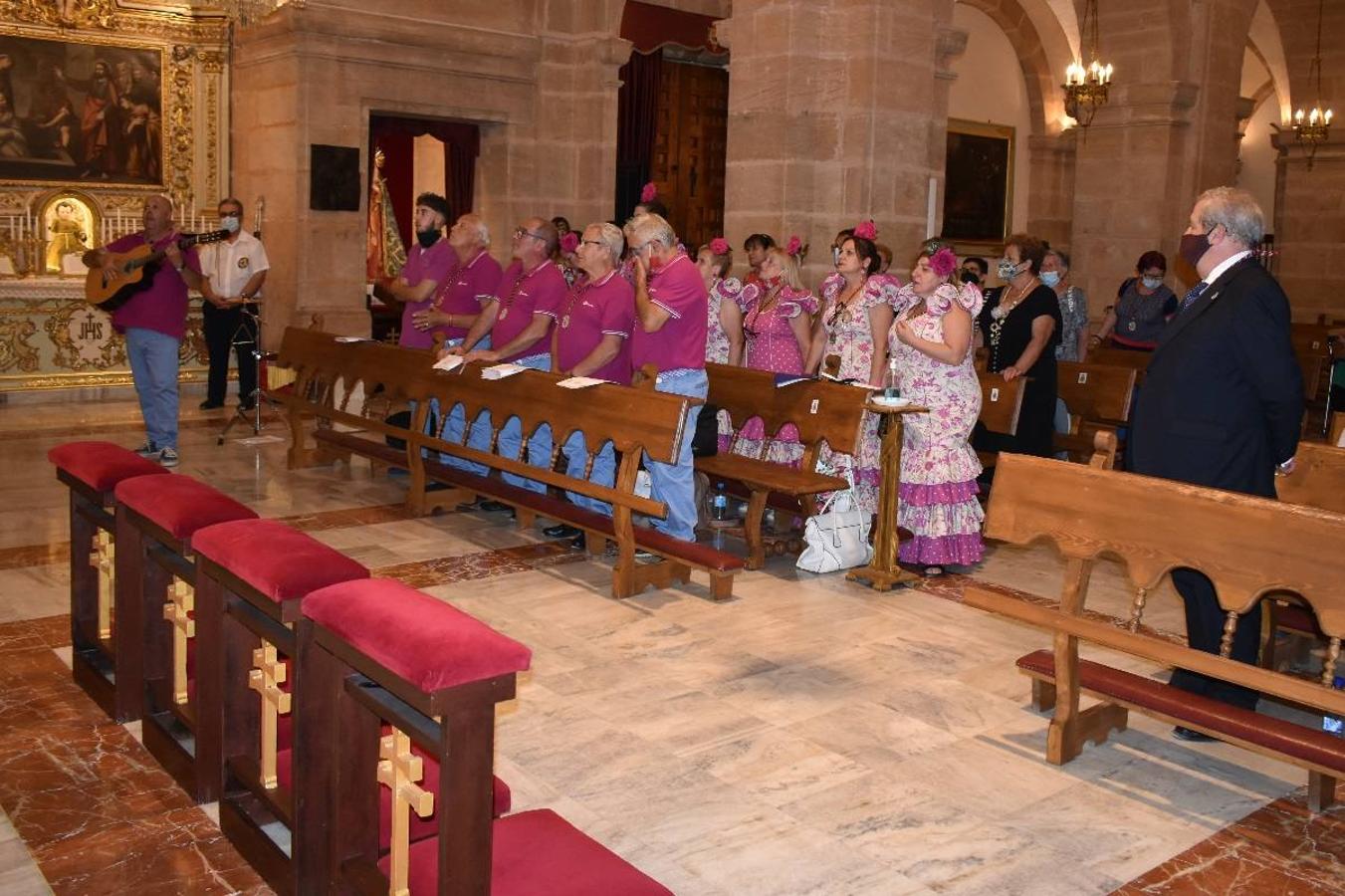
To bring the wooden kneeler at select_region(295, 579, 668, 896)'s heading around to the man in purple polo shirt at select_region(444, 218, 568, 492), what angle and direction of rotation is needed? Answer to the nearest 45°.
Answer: approximately 135° to its right

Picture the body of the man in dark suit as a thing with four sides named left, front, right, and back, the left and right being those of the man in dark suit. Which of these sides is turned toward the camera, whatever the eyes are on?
left

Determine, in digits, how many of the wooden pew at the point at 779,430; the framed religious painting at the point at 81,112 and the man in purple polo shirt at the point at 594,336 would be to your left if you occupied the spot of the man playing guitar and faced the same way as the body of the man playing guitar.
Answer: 2

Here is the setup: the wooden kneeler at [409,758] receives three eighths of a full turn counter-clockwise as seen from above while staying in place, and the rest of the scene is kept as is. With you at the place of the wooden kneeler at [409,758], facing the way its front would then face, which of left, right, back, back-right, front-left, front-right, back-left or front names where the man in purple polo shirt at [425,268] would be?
left

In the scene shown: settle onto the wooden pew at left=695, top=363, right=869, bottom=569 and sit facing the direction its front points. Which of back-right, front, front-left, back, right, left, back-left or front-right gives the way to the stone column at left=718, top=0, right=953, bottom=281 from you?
back-right

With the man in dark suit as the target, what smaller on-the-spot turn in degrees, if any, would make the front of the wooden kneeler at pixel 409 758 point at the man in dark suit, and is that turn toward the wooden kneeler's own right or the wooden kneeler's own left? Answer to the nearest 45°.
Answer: approximately 180°
